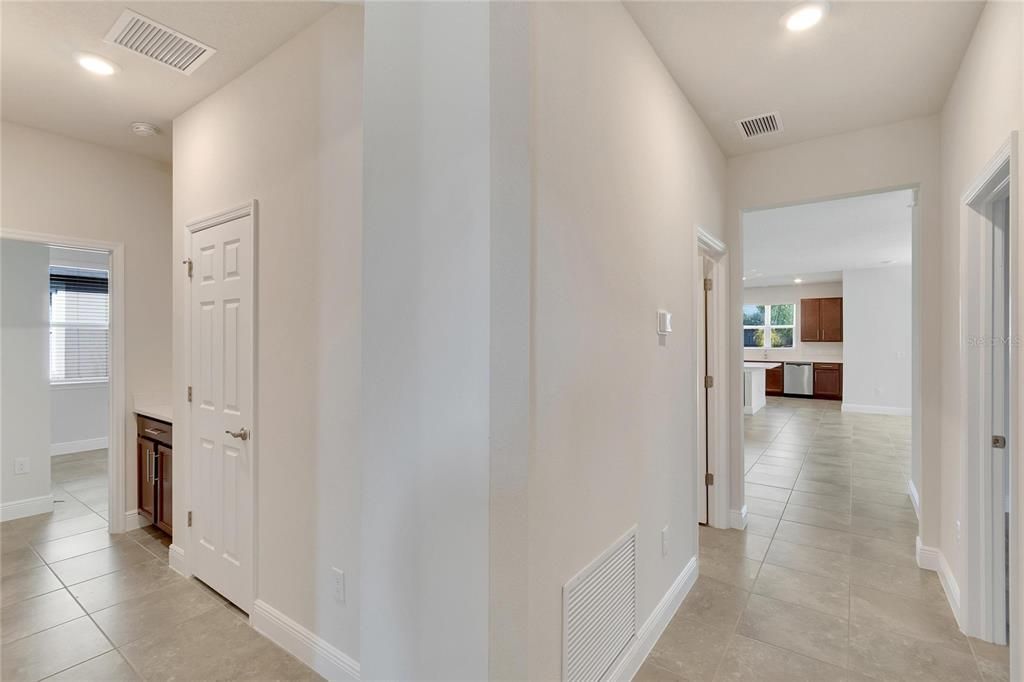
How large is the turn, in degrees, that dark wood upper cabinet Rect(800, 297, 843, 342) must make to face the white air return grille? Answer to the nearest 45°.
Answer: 0° — it already faces it

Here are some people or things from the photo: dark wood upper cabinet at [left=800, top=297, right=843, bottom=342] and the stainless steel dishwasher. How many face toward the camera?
2

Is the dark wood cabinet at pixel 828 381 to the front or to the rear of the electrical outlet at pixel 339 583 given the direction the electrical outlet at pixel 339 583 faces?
to the rear

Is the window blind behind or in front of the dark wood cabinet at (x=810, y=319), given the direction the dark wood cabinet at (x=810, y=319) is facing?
in front

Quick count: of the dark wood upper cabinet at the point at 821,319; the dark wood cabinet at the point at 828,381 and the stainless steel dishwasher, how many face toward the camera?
3

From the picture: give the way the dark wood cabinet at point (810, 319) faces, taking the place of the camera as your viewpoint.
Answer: facing the viewer

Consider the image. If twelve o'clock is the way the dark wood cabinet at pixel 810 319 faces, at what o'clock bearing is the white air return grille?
The white air return grille is roughly at 12 o'clock from the dark wood cabinet.

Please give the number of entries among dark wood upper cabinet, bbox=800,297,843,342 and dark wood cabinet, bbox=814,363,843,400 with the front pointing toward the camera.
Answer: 2

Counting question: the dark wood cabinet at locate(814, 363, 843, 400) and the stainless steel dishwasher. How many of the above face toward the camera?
2

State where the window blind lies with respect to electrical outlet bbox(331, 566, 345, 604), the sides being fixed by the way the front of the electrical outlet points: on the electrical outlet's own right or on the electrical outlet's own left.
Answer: on the electrical outlet's own right

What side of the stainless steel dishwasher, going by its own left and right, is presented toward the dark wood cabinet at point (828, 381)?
left

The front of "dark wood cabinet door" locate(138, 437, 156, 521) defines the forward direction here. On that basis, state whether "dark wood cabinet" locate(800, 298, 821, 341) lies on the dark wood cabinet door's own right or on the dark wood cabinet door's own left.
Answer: on the dark wood cabinet door's own left

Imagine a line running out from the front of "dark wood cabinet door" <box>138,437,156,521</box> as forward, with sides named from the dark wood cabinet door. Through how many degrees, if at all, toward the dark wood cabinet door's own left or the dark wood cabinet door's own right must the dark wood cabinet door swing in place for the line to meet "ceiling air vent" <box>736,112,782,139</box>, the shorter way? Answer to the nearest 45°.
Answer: approximately 90° to the dark wood cabinet door's own left

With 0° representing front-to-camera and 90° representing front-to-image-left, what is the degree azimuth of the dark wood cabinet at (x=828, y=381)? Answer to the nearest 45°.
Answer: approximately 0°

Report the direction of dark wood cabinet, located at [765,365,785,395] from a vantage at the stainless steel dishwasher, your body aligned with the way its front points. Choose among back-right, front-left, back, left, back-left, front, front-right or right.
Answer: right

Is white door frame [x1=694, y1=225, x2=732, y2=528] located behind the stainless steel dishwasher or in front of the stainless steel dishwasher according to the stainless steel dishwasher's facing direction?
in front
